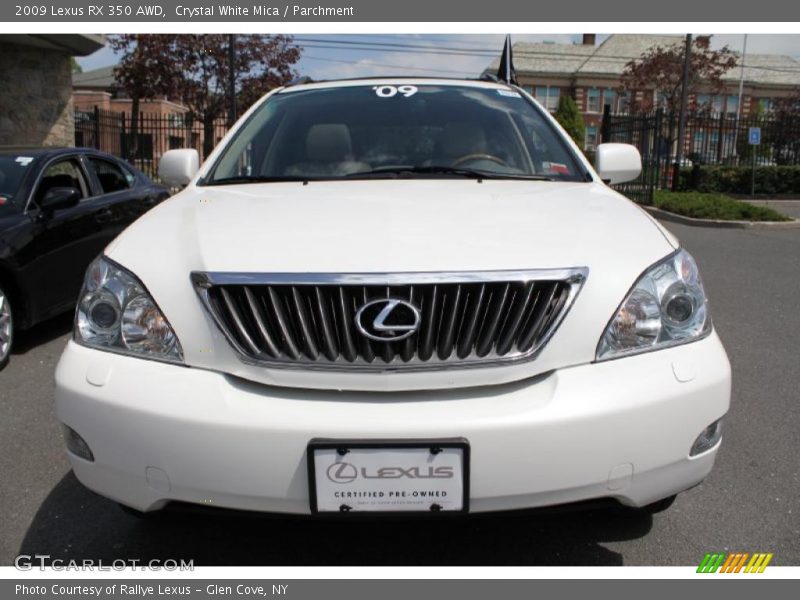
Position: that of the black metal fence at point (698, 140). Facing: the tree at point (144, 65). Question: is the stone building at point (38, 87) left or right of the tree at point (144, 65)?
left

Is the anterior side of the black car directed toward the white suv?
no

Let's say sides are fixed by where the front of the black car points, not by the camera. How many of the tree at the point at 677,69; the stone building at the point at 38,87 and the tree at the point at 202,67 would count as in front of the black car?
0

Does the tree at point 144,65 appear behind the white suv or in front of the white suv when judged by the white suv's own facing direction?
behind

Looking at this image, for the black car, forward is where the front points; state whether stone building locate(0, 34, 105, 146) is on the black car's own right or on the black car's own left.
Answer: on the black car's own right

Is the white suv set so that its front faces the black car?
no

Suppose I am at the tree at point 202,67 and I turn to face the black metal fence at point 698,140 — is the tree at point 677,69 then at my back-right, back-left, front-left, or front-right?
front-left

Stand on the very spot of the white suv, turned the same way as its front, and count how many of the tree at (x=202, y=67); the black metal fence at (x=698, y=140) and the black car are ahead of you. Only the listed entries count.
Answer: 0

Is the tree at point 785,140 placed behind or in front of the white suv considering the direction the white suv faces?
behind

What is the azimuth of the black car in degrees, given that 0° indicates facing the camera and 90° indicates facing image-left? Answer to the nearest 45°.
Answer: approximately 45°

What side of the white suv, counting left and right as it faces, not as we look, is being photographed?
front

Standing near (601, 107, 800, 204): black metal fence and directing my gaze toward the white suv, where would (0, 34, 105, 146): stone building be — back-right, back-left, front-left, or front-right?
front-right

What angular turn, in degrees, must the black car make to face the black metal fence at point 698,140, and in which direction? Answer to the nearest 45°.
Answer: approximately 180°

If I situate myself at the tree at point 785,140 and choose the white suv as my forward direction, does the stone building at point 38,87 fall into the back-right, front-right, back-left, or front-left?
front-right

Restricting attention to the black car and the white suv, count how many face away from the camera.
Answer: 0

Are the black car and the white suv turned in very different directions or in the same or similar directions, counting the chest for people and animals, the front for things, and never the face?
same or similar directions

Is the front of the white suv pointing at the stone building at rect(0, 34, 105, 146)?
no
